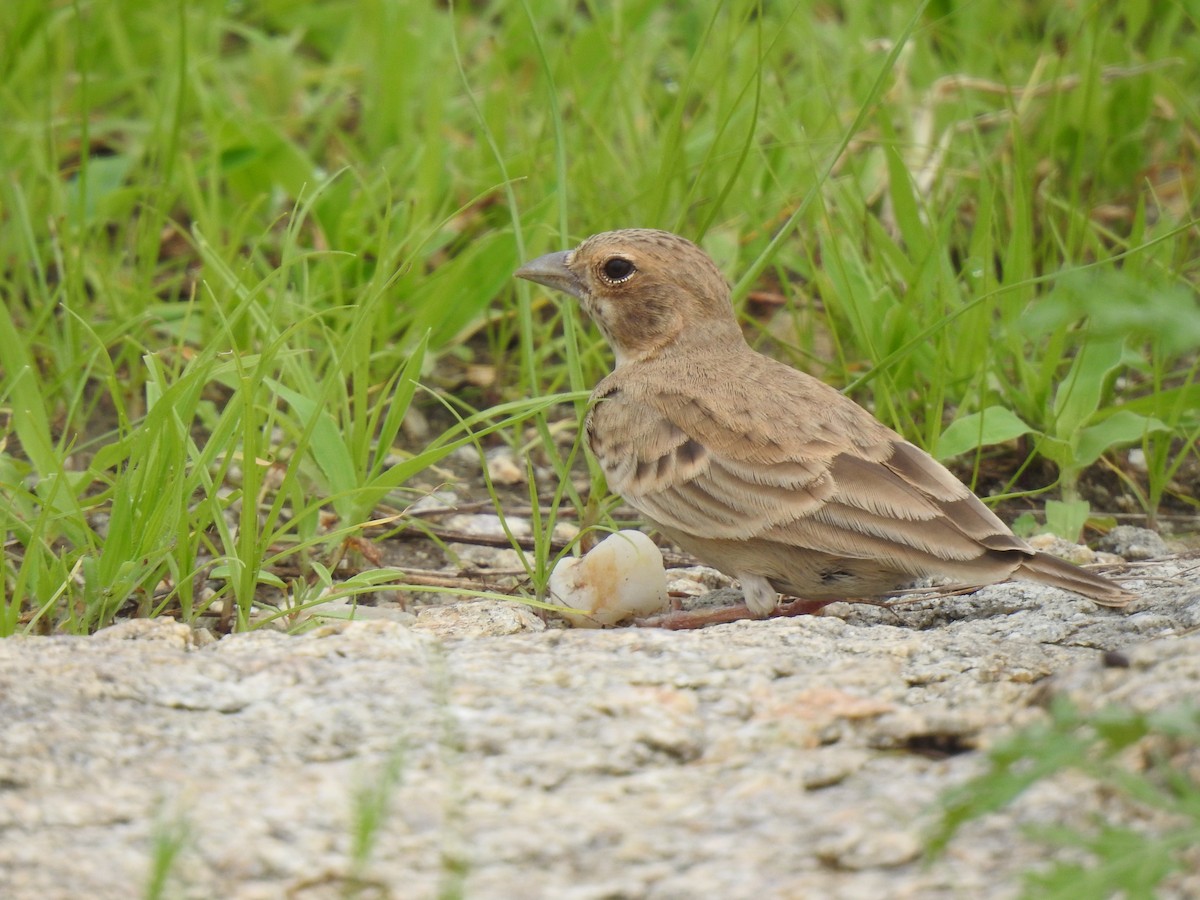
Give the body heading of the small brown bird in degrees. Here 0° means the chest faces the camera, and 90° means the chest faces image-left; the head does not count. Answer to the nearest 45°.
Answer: approximately 90°
